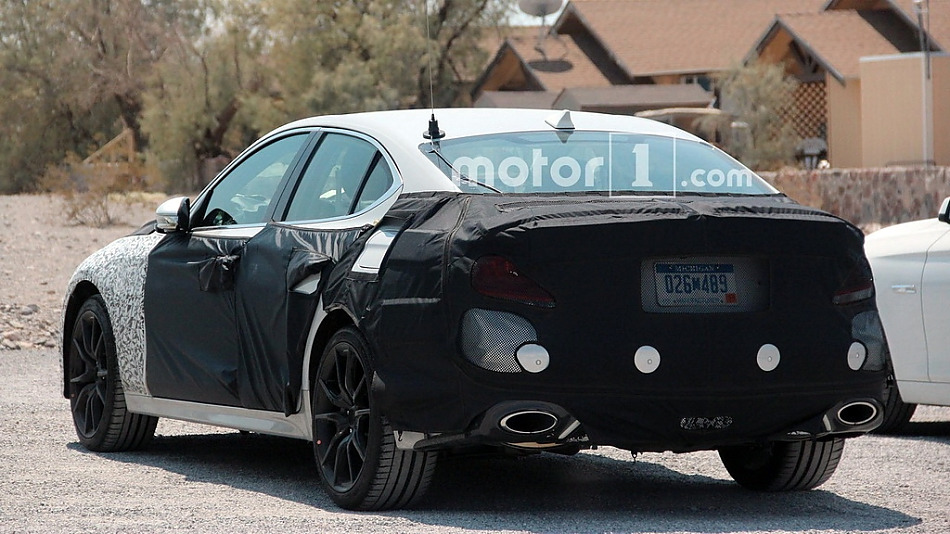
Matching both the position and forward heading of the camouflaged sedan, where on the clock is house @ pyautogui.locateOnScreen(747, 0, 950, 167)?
The house is roughly at 2 o'clock from the camouflaged sedan.

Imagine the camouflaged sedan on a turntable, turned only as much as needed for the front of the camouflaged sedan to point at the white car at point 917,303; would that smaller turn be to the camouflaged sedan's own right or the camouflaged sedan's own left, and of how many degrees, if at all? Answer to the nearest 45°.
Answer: approximately 90° to the camouflaged sedan's own right

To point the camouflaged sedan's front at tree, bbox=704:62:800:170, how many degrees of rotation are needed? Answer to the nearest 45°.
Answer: approximately 45° to its right

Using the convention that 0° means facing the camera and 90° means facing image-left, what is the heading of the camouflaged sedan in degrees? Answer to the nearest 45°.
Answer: approximately 135°

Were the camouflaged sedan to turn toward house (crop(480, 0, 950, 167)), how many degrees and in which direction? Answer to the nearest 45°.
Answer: approximately 45° to its right
